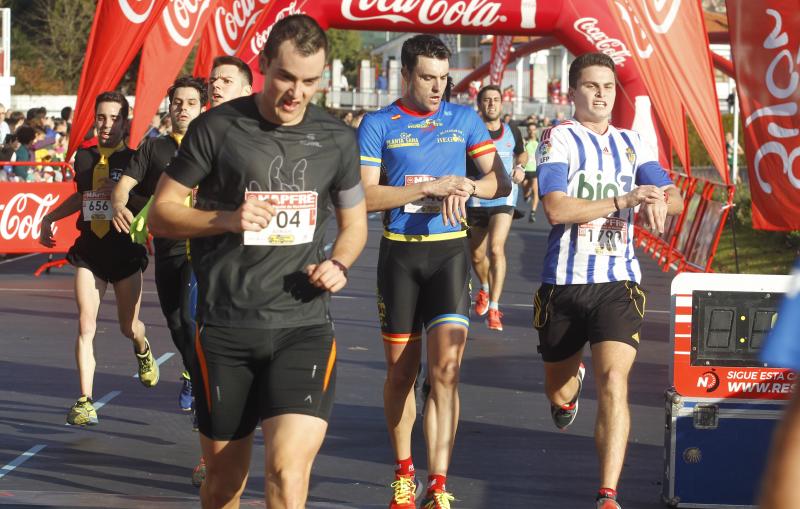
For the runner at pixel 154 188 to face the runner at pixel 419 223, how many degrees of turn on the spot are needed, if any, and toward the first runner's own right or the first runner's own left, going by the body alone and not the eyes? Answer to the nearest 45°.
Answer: approximately 45° to the first runner's own left

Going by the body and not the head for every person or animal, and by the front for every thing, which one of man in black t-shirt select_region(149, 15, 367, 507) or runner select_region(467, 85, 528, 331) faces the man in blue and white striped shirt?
the runner

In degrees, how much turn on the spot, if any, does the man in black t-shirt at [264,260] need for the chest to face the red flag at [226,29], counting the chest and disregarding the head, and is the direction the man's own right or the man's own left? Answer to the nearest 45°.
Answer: approximately 180°

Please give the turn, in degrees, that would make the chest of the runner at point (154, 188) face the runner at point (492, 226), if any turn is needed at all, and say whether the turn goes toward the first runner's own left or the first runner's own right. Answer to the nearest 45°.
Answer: approximately 135° to the first runner's own left

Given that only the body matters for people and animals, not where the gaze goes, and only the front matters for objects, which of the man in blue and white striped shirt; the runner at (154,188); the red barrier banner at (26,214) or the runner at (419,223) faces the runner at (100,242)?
the red barrier banner

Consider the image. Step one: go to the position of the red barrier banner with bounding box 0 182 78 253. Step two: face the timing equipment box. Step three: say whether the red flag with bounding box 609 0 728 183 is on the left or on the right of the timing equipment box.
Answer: left

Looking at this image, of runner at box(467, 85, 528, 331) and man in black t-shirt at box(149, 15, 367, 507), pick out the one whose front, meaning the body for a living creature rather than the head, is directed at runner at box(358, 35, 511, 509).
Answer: runner at box(467, 85, 528, 331)

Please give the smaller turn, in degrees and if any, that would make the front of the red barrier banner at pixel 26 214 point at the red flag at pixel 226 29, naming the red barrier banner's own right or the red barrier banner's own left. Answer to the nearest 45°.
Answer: approximately 90° to the red barrier banner's own left

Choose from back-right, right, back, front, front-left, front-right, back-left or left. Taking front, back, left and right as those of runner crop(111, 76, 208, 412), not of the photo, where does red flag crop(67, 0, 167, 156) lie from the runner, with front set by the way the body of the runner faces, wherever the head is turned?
back
